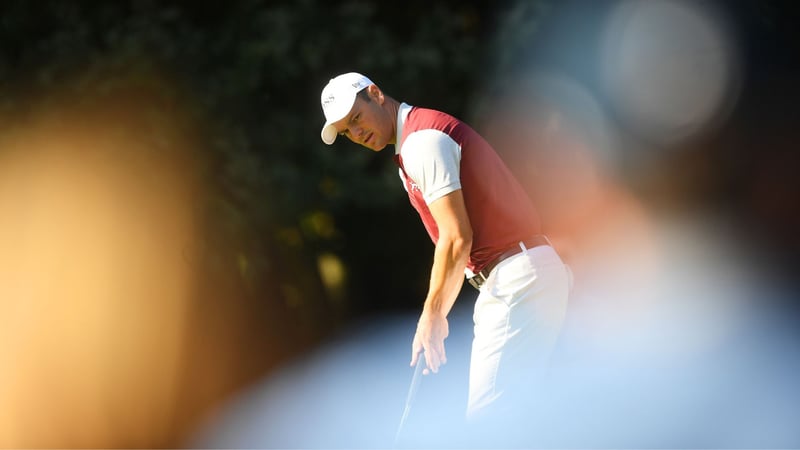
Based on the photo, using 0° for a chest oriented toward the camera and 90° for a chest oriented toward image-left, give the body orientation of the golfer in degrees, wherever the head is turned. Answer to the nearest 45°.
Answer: approximately 90°
